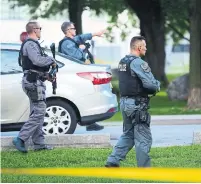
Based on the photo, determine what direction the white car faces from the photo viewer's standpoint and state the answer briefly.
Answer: facing to the left of the viewer

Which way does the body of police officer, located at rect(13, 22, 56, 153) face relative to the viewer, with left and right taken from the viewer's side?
facing to the right of the viewer

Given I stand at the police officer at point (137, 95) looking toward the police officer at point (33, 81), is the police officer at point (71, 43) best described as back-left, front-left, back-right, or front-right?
front-right

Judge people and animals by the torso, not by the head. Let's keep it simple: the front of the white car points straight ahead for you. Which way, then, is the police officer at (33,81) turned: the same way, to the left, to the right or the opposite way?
the opposite way

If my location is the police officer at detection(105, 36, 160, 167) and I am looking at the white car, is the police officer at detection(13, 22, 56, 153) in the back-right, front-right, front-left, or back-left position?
front-left
